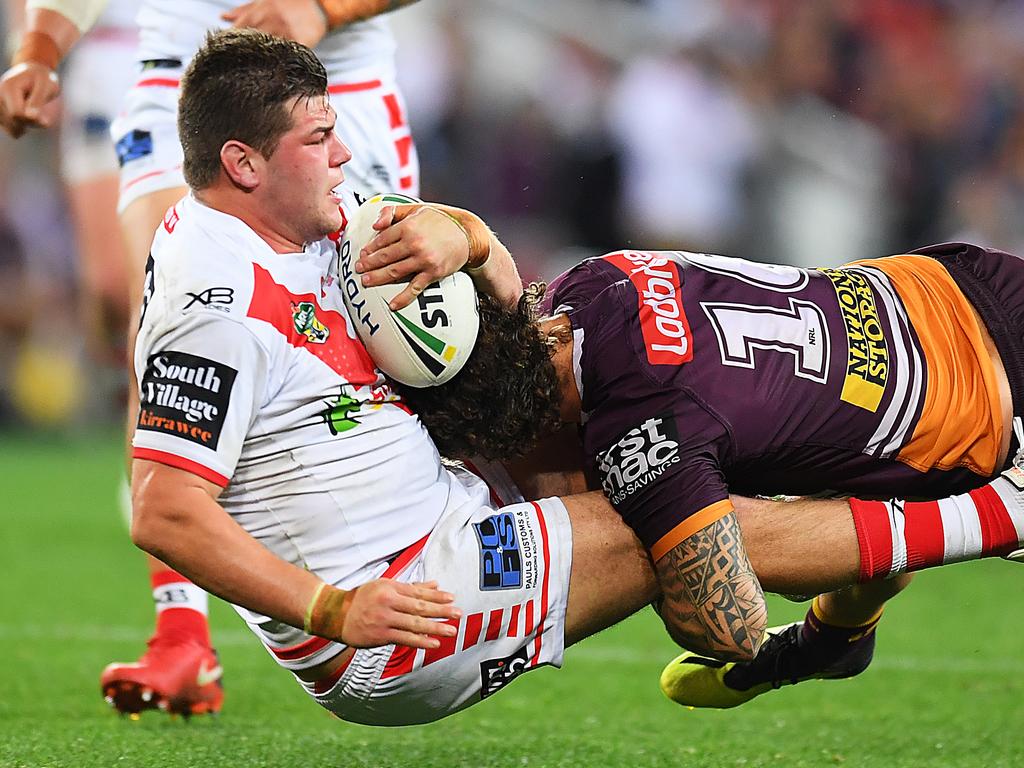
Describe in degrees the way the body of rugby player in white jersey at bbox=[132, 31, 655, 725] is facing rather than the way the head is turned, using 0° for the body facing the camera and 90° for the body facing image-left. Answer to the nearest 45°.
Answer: approximately 270°

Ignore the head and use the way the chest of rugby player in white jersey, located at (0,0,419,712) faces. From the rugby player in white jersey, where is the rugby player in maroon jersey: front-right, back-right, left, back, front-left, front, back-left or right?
left

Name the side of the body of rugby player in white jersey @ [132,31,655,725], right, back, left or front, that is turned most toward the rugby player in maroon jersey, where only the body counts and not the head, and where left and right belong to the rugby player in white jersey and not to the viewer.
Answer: front

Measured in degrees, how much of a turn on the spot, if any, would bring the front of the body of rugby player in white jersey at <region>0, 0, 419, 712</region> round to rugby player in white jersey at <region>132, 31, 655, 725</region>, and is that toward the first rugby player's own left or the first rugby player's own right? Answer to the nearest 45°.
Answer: approximately 45° to the first rugby player's own left

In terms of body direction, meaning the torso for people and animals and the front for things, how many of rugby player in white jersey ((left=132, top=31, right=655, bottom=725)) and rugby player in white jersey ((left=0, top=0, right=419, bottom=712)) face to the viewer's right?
1

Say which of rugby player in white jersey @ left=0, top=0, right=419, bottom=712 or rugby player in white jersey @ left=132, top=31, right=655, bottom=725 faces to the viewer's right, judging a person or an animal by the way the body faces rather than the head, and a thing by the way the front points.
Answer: rugby player in white jersey @ left=132, top=31, right=655, bottom=725

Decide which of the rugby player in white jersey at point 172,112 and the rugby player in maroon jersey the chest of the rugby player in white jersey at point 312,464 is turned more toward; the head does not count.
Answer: the rugby player in maroon jersey
